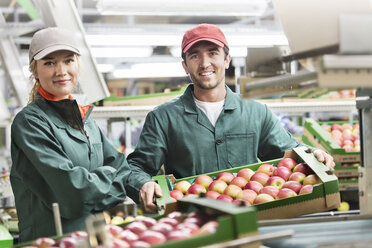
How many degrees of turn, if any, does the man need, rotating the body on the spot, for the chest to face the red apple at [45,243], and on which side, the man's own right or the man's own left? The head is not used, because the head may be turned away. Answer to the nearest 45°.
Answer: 0° — they already face it

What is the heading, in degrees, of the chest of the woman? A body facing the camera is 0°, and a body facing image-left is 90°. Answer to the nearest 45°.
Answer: approximately 315°

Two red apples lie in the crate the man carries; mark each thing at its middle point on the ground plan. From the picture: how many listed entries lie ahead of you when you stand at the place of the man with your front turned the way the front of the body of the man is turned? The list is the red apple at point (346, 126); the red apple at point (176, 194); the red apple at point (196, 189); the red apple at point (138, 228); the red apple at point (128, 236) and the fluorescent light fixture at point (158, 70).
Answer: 4

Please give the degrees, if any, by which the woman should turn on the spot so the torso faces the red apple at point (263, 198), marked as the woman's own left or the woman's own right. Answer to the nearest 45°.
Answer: approximately 45° to the woman's own left

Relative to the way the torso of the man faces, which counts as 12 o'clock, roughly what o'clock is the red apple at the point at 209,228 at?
The red apple is roughly at 12 o'clock from the man.

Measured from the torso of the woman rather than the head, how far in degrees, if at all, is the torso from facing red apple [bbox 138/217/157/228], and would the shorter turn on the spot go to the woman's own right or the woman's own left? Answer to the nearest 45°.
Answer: approximately 45° to the woman's own right

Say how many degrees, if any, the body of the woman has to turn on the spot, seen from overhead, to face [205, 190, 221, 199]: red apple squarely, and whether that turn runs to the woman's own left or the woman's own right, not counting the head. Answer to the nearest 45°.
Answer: approximately 45° to the woman's own left

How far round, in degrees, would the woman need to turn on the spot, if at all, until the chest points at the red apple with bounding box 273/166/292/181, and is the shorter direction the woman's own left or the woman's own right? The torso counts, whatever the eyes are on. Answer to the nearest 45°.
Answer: approximately 45° to the woman's own left
